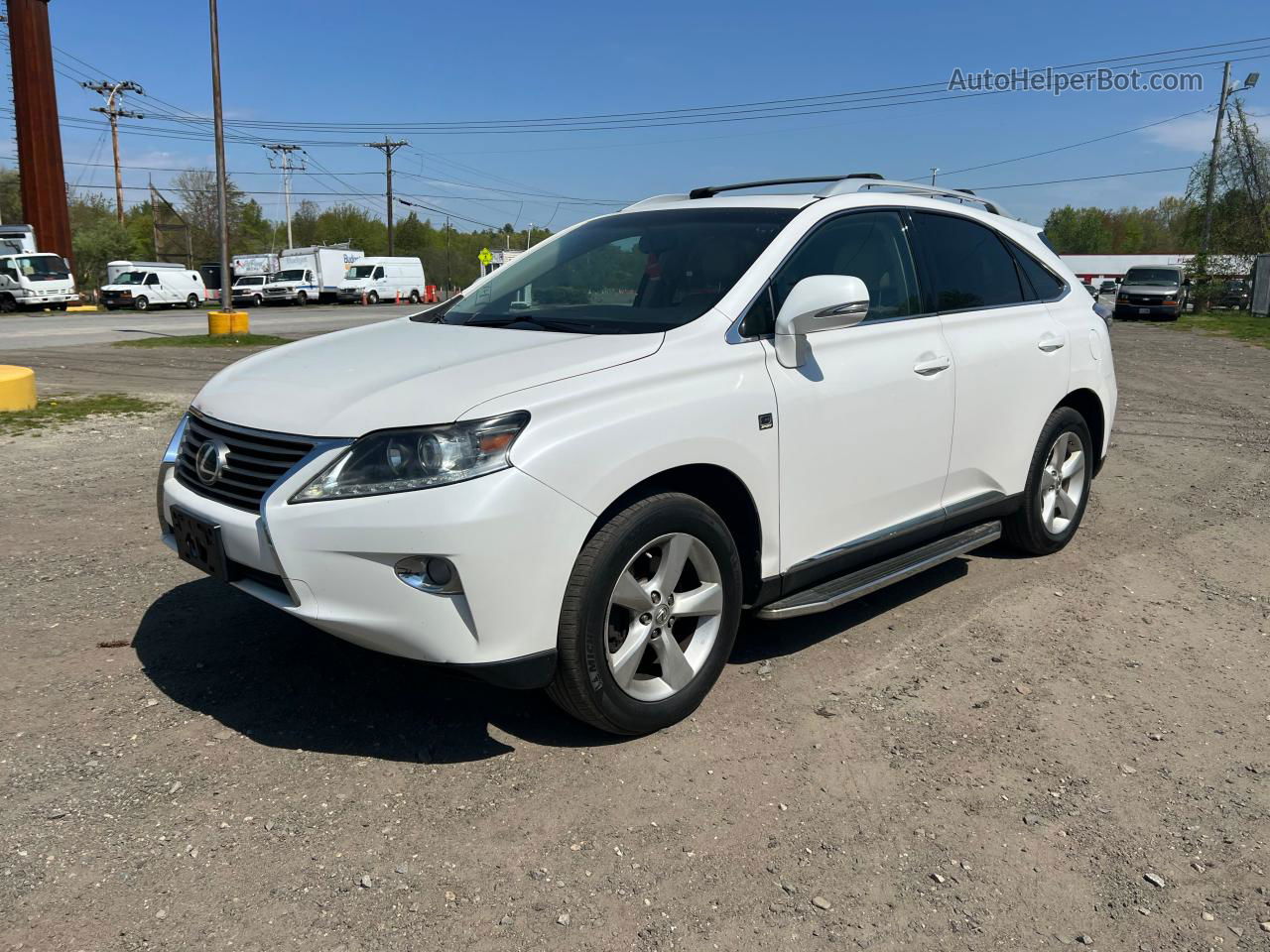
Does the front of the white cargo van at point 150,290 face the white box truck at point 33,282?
yes

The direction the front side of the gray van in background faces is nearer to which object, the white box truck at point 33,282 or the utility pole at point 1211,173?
the white box truck

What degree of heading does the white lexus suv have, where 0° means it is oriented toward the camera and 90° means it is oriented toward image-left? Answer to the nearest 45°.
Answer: approximately 45°

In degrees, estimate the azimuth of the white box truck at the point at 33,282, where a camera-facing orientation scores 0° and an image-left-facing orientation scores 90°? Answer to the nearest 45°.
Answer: approximately 315°

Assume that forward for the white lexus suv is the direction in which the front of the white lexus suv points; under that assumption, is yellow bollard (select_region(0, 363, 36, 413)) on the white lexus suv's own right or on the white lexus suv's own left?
on the white lexus suv's own right

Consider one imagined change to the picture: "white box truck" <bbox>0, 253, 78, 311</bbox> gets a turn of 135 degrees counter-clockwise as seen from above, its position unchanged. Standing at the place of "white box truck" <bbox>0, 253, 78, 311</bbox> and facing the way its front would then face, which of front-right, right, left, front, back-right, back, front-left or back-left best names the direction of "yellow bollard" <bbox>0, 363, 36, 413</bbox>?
back

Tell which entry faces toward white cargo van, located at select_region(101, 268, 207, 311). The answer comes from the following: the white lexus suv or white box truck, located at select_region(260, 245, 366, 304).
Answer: the white box truck

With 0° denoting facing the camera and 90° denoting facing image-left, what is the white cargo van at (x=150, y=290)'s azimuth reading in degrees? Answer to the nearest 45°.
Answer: approximately 45°

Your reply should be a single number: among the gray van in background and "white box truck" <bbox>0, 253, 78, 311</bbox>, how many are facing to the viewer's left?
0

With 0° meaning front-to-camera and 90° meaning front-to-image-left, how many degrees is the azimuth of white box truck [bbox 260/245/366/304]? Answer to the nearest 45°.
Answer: approximately 45°

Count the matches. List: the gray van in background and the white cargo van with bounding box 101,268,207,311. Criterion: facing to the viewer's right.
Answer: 0

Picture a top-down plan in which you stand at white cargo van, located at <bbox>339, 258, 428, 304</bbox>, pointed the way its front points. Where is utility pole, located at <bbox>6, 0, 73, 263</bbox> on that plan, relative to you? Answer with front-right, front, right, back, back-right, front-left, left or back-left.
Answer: front-right
